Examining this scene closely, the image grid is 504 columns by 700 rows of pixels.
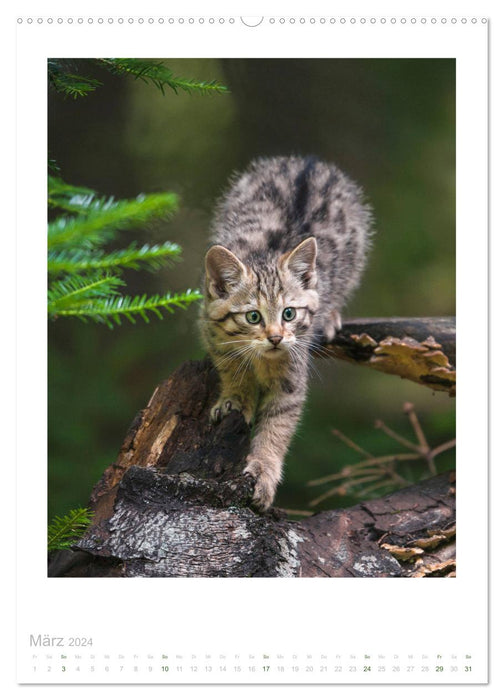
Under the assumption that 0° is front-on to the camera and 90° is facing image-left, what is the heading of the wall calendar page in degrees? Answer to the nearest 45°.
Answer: approximately 0°
